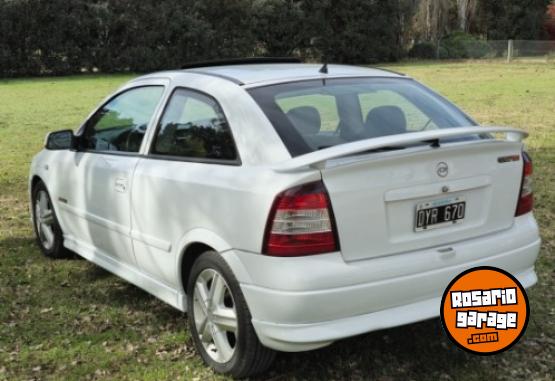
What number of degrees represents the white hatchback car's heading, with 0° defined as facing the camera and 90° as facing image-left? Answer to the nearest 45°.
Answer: approximately 135°
